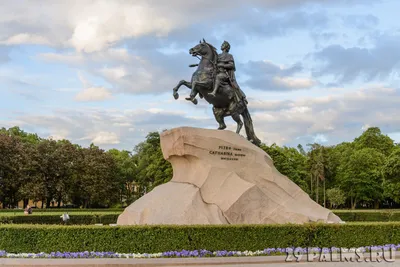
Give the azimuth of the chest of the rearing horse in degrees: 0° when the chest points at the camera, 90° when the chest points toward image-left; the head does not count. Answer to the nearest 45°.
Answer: approximately 90°

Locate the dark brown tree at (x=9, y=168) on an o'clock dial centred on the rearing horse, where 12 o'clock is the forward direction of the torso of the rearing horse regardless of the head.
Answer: The dark brown tree is roughly at 2 o'clock from the rearing horse.

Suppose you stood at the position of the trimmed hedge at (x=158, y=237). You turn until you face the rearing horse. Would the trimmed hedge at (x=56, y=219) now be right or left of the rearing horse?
left

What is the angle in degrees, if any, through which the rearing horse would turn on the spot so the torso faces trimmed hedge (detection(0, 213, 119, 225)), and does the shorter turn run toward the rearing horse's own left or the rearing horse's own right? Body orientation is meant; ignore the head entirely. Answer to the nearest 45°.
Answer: approximately 45° to the rearing horse's own right

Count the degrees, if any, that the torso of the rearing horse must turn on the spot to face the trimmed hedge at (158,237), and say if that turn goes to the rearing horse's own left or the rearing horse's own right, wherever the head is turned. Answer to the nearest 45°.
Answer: approximately 90° to the rearing horse's own left
